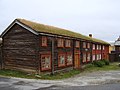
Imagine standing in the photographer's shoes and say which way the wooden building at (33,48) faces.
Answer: facing the viewer and to the right of the viewer
